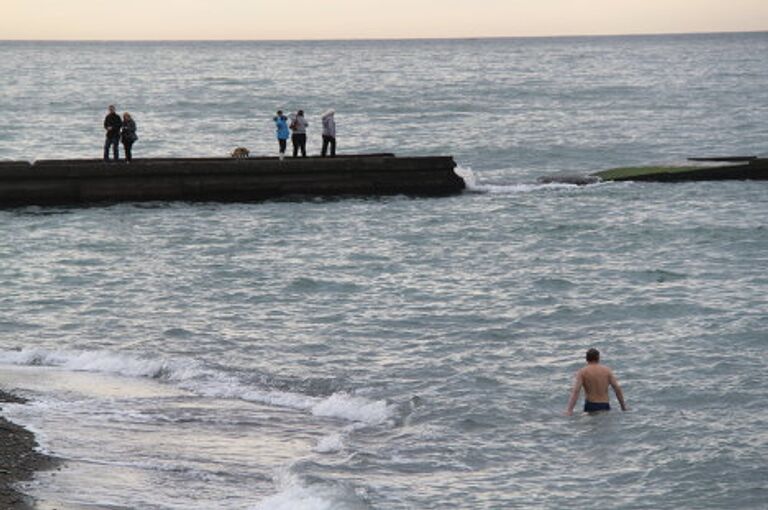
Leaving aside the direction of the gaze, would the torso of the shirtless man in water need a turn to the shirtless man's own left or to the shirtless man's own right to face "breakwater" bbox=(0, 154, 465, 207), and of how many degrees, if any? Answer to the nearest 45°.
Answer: approximately 45° to the shirtless man's own left

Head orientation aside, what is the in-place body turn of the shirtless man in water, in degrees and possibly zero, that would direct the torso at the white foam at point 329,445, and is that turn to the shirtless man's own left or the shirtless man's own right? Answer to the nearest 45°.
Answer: approximately 135° to the shirtless man's own left

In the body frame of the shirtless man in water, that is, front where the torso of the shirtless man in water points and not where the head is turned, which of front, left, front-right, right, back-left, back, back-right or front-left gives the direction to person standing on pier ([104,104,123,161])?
front-left

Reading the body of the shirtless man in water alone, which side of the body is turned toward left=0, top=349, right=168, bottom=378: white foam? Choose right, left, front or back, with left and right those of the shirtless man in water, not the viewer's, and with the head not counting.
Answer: left

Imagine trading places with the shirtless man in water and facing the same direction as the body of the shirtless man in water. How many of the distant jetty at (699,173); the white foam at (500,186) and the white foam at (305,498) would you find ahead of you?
2

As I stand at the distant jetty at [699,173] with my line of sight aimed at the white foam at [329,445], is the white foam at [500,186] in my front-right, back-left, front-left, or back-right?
front-right

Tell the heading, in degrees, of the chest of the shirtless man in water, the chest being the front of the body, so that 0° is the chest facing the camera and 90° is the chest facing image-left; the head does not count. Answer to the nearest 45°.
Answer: approximately 180°

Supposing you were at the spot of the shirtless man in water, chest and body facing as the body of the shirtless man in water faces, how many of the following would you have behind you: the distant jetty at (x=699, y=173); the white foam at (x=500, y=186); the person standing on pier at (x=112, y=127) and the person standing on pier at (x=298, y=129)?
0

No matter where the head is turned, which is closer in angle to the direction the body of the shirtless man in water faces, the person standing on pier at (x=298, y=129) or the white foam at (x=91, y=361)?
the person standing on pier

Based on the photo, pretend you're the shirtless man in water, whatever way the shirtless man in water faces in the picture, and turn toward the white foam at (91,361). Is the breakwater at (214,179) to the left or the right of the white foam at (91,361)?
right

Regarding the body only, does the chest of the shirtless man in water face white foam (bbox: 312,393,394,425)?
no

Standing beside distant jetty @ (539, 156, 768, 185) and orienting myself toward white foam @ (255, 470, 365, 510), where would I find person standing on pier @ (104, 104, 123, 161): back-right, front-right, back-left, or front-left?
front-right

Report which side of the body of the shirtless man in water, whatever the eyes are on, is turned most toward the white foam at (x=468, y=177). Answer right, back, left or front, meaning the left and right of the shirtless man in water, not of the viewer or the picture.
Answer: front

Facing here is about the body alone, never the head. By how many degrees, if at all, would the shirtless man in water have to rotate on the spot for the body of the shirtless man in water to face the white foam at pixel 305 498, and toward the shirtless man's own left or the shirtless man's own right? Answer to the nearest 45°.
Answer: approximately 135° to the shirtless man's own left

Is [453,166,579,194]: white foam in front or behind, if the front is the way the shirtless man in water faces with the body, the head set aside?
in front
